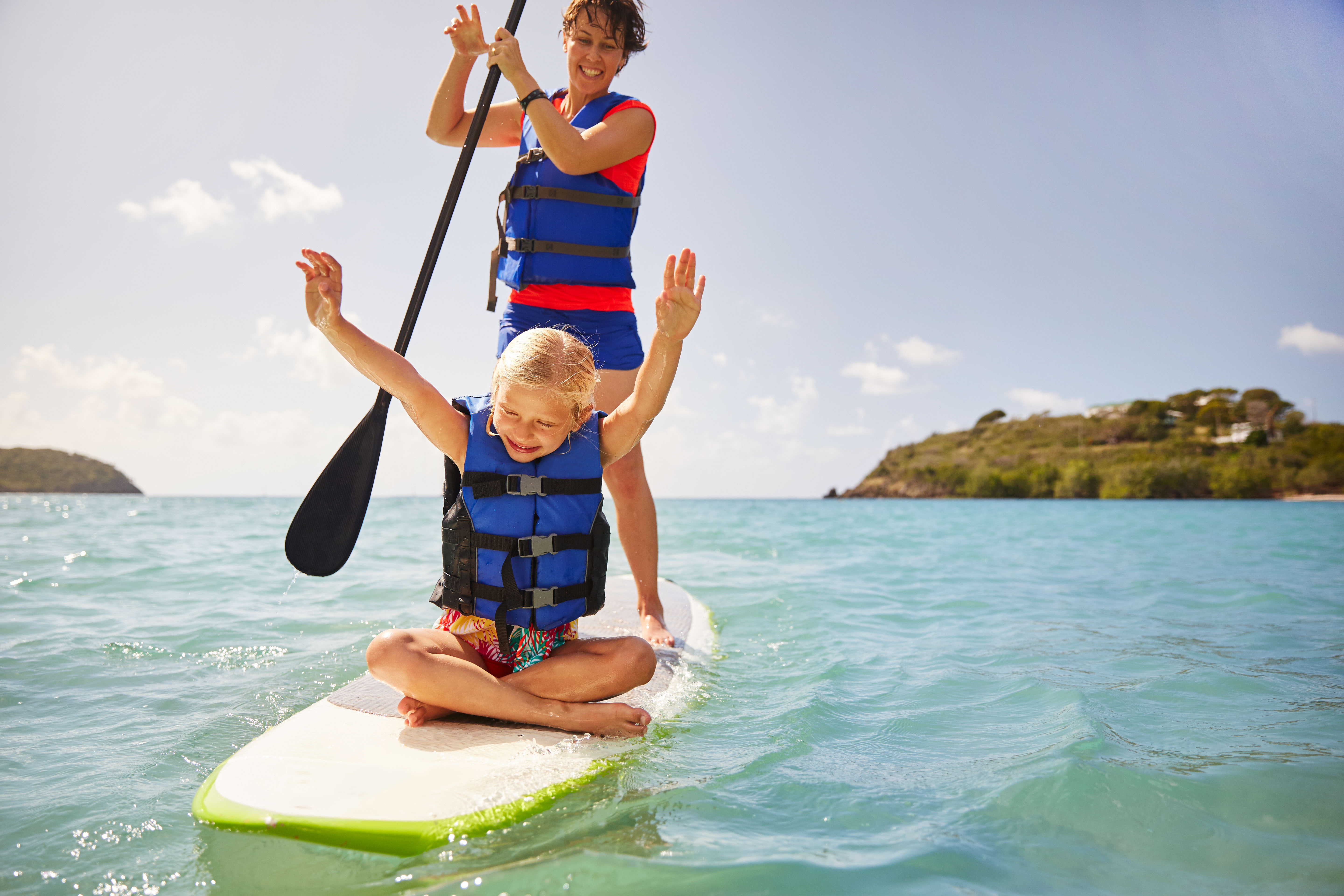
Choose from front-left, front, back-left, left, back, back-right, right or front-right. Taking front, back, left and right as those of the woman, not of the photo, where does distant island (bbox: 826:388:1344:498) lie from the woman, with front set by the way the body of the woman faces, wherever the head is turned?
back

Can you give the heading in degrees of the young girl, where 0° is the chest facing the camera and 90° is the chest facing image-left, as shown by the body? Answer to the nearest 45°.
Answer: approximately 0°

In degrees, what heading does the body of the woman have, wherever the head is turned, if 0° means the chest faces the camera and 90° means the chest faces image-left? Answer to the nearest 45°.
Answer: approximately 45°

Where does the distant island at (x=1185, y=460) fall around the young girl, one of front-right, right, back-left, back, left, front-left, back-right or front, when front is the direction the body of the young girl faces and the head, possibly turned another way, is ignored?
back-left
